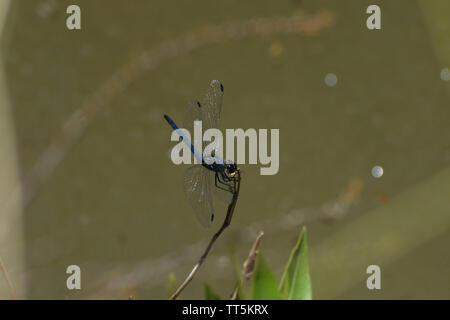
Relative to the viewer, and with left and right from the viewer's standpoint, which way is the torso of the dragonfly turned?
facing to the right of the viewer

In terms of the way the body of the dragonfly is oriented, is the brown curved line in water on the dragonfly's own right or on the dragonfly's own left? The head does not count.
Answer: on the dragonfly's own left
